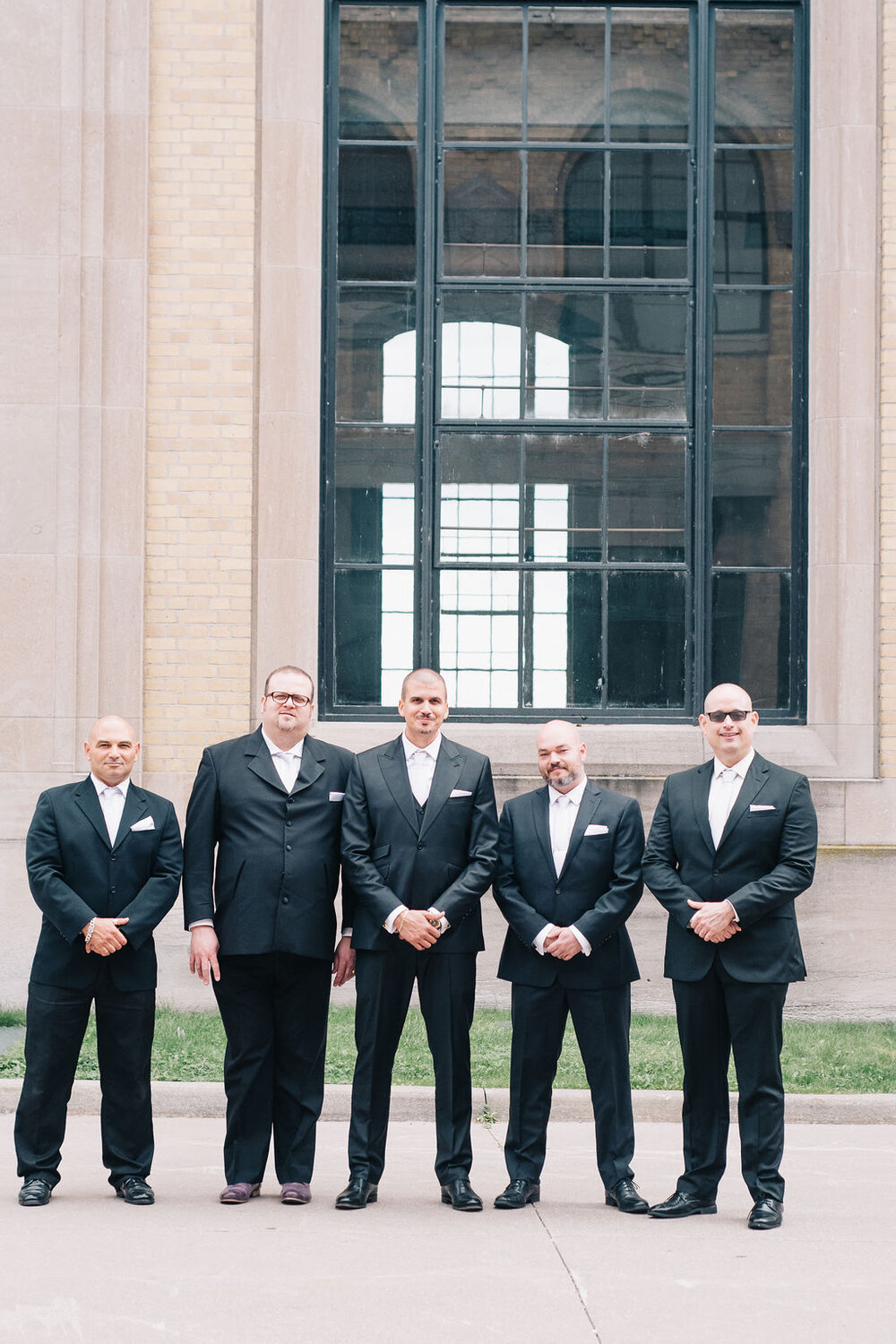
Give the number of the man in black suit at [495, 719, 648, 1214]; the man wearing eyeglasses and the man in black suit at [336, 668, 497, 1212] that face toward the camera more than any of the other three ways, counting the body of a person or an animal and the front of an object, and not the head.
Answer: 3

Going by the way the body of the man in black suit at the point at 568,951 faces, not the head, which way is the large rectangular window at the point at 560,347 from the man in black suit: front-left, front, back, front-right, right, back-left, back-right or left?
back

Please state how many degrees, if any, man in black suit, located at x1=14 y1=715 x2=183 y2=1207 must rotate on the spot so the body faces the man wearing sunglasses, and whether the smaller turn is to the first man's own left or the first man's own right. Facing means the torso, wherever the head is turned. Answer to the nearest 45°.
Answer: approximately 90° to the first man's own left

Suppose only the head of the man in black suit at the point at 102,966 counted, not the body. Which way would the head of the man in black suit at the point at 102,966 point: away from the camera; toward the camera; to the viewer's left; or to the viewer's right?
toward the camera

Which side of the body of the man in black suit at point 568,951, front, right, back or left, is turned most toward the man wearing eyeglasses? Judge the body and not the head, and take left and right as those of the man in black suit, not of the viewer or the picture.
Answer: right

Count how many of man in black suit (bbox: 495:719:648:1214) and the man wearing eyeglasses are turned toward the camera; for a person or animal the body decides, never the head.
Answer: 2

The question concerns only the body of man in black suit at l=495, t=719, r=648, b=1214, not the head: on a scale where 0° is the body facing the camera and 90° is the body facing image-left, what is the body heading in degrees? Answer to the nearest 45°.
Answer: approximately 0°

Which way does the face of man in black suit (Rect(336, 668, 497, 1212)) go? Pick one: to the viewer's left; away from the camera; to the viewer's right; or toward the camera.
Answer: toward the camera

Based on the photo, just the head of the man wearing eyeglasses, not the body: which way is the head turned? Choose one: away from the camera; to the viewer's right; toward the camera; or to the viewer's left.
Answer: toward the camera

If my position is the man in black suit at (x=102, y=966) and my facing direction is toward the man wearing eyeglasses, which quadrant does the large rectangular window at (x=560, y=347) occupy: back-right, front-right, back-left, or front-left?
front-left

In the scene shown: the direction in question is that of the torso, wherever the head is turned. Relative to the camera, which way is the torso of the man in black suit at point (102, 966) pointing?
toward the camera

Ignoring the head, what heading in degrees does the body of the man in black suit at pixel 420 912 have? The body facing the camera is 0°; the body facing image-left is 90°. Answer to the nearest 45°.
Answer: approximately 0°
